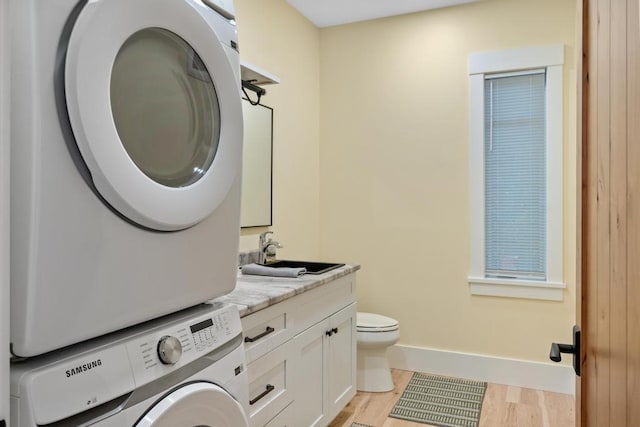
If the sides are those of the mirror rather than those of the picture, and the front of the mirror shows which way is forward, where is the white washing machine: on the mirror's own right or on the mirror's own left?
on the mirror's own right

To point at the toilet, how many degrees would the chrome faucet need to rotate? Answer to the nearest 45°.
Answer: approximately 45° to its left

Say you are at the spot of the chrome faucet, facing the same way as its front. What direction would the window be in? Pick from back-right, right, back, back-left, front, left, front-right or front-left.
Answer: front-left

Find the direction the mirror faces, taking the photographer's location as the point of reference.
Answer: facing the viewer and to the right of the viewer

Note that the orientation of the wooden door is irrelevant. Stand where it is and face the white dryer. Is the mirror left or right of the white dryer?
right

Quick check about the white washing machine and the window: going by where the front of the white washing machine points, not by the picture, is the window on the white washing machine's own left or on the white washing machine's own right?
on the white washing machine's own left
